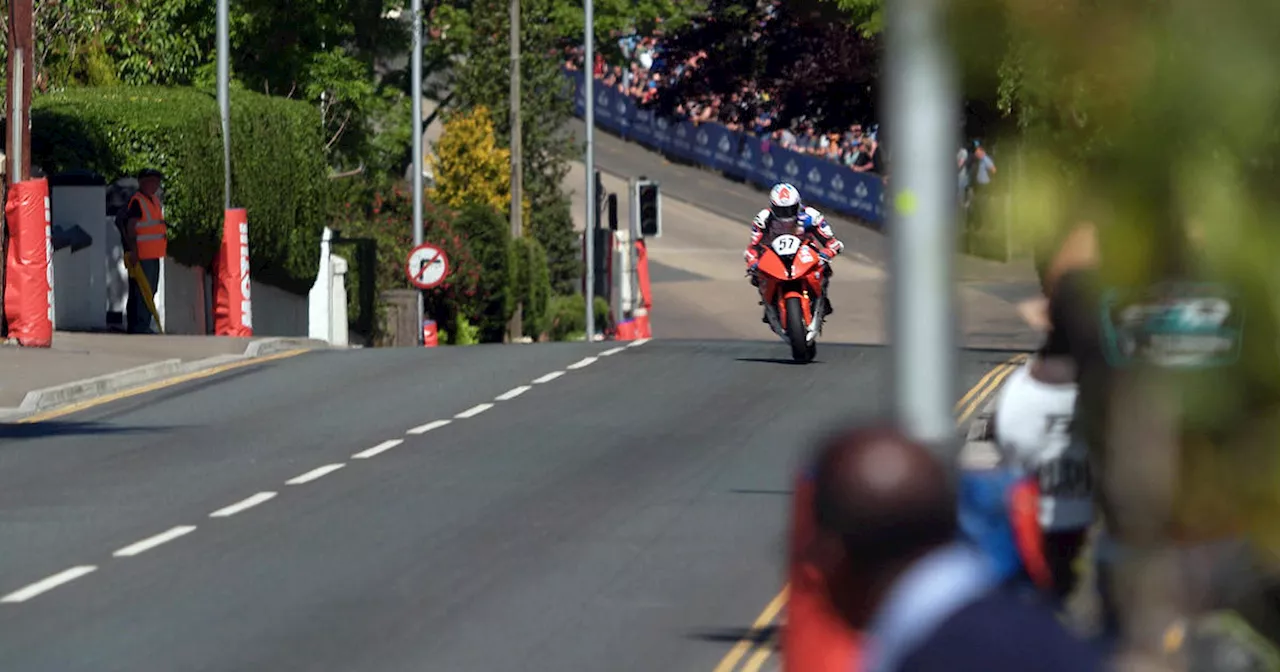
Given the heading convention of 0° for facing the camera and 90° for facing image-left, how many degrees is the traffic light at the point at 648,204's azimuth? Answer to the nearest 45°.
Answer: approximately 0°

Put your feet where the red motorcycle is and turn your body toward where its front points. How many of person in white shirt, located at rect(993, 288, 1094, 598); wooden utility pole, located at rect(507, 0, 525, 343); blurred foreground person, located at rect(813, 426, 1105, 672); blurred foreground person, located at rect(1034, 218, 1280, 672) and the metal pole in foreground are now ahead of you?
4

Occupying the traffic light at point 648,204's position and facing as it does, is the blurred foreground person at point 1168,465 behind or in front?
in front

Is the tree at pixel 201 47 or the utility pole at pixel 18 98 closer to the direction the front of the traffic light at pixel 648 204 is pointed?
the utility pole

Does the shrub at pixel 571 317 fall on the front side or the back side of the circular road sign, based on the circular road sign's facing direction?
on the back side

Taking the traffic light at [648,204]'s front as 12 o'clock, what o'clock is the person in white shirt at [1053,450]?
The person in white shirt is roughly at 12 o'clock from the traffic light.

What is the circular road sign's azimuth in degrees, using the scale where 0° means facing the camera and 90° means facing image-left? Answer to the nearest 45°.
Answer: approximately 0°
